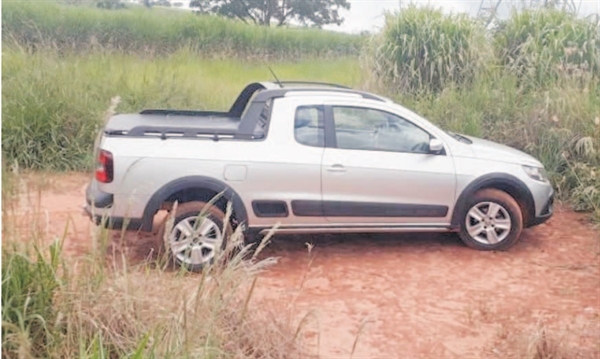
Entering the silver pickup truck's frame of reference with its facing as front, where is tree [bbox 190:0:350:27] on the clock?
The tree is roughly at 9 o'clock from the silver pickup truck.

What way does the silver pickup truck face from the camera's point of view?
to the viewer's right
